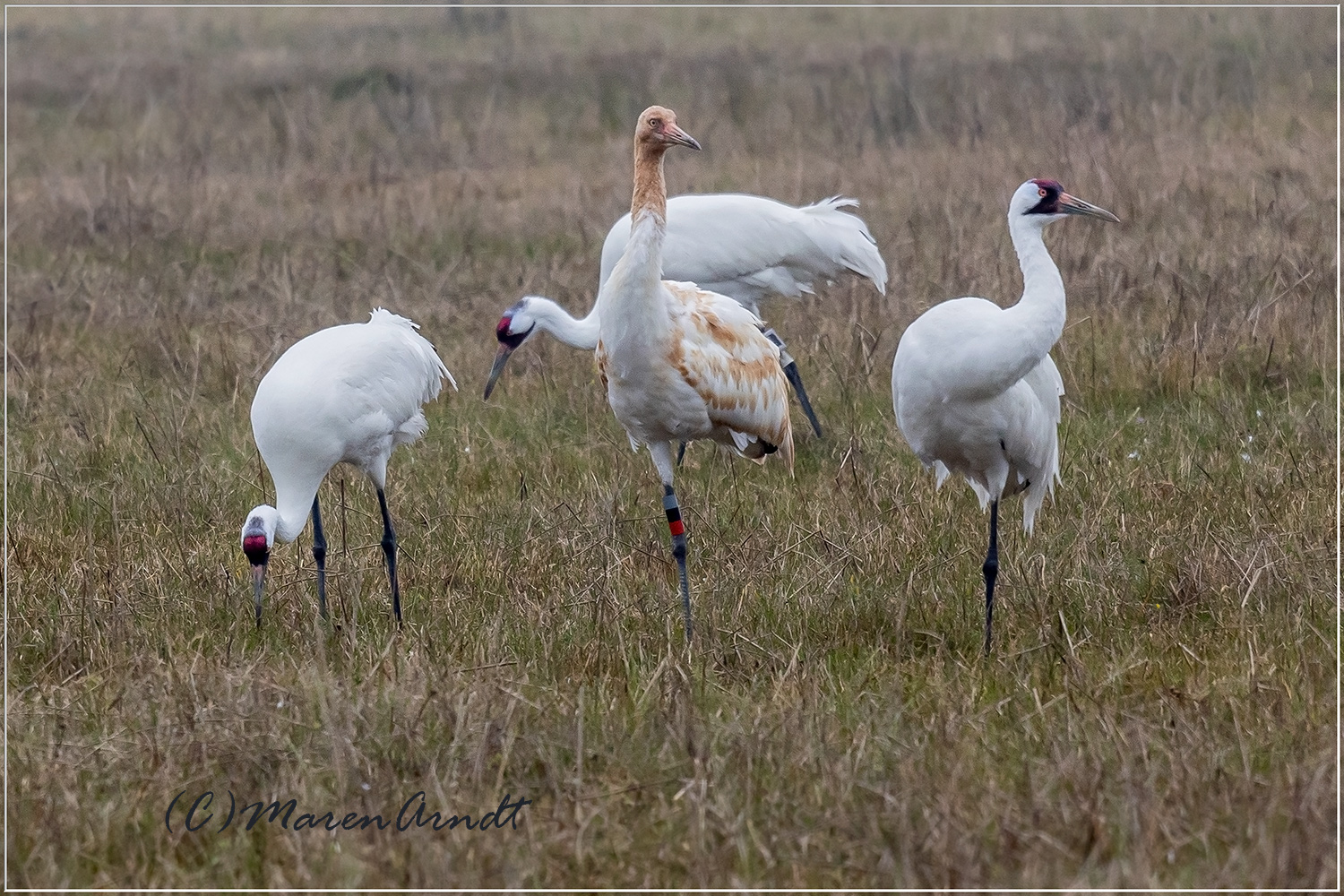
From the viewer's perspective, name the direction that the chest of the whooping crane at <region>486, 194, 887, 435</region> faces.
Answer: to the viewer's left

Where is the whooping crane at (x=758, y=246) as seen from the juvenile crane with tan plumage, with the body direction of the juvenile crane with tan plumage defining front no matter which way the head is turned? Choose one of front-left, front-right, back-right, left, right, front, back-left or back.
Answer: back-right

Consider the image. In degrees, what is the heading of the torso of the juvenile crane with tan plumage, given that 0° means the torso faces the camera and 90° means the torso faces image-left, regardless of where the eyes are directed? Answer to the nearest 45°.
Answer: approximately 45°

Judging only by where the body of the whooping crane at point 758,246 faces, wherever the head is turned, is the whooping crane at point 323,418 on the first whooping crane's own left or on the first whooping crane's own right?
on the first whooping crane's own left

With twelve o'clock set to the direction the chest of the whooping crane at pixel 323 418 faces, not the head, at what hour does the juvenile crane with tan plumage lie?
The juvenile crane with tan plumage is roughly at 8 o'clock from the whooping crane.

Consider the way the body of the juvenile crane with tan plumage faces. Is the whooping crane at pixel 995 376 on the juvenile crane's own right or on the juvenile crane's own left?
on the juvenile crane's own left

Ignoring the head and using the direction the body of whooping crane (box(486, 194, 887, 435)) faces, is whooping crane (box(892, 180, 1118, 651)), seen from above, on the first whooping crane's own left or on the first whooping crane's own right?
on the first whooping crane's own left

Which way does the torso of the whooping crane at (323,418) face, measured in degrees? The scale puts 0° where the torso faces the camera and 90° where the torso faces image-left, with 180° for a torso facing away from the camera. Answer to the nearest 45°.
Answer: approximately 45°
